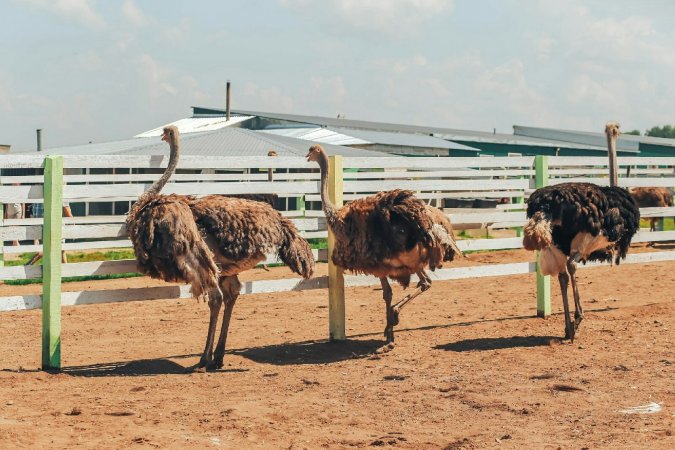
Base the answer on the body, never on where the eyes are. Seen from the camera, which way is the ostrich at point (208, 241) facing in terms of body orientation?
to the viewer's left

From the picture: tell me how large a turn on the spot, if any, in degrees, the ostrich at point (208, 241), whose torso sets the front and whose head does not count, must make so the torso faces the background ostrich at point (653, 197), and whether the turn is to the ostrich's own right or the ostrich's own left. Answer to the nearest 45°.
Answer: approximately 135° to the ostrich's own right
